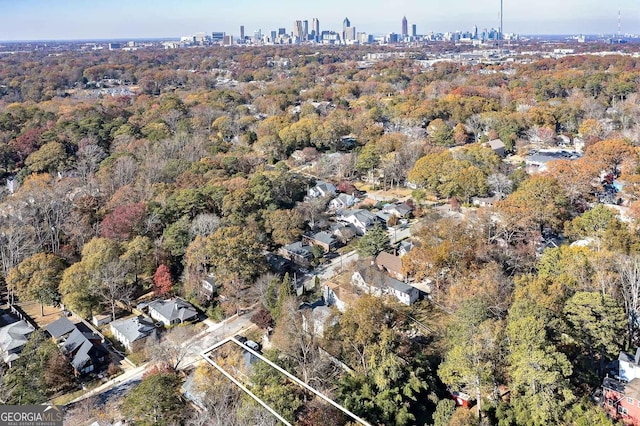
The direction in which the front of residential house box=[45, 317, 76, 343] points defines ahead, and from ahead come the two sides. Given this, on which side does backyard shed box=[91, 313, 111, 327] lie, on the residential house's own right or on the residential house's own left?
on the residential house's own left

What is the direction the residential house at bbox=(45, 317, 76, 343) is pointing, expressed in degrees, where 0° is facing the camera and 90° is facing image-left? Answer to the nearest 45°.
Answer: approximately 315°

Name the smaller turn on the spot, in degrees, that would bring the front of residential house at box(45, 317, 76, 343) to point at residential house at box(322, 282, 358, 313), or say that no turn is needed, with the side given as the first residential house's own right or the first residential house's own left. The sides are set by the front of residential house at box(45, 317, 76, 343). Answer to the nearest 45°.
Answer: approximately 45° to the first residential house's own left

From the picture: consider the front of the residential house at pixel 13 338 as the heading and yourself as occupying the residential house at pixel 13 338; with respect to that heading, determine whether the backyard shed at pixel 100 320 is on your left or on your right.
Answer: on your left
